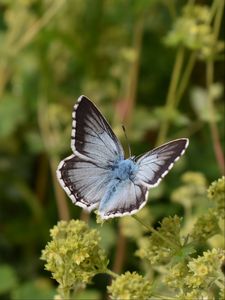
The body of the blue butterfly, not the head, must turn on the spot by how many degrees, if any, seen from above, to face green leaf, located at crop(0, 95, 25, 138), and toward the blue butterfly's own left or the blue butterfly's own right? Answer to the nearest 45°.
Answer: approximately 45° to the blue butterfly's own left

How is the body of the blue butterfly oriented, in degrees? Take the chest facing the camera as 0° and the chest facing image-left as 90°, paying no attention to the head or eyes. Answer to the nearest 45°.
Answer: approximately 225°

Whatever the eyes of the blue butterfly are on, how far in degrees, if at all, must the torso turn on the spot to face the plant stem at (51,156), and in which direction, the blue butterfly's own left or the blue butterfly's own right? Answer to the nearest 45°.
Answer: approximately 45° to the blue butterfly's own left

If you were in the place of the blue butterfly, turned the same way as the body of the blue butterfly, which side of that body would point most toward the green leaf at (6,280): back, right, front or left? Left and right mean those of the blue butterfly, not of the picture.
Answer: left
